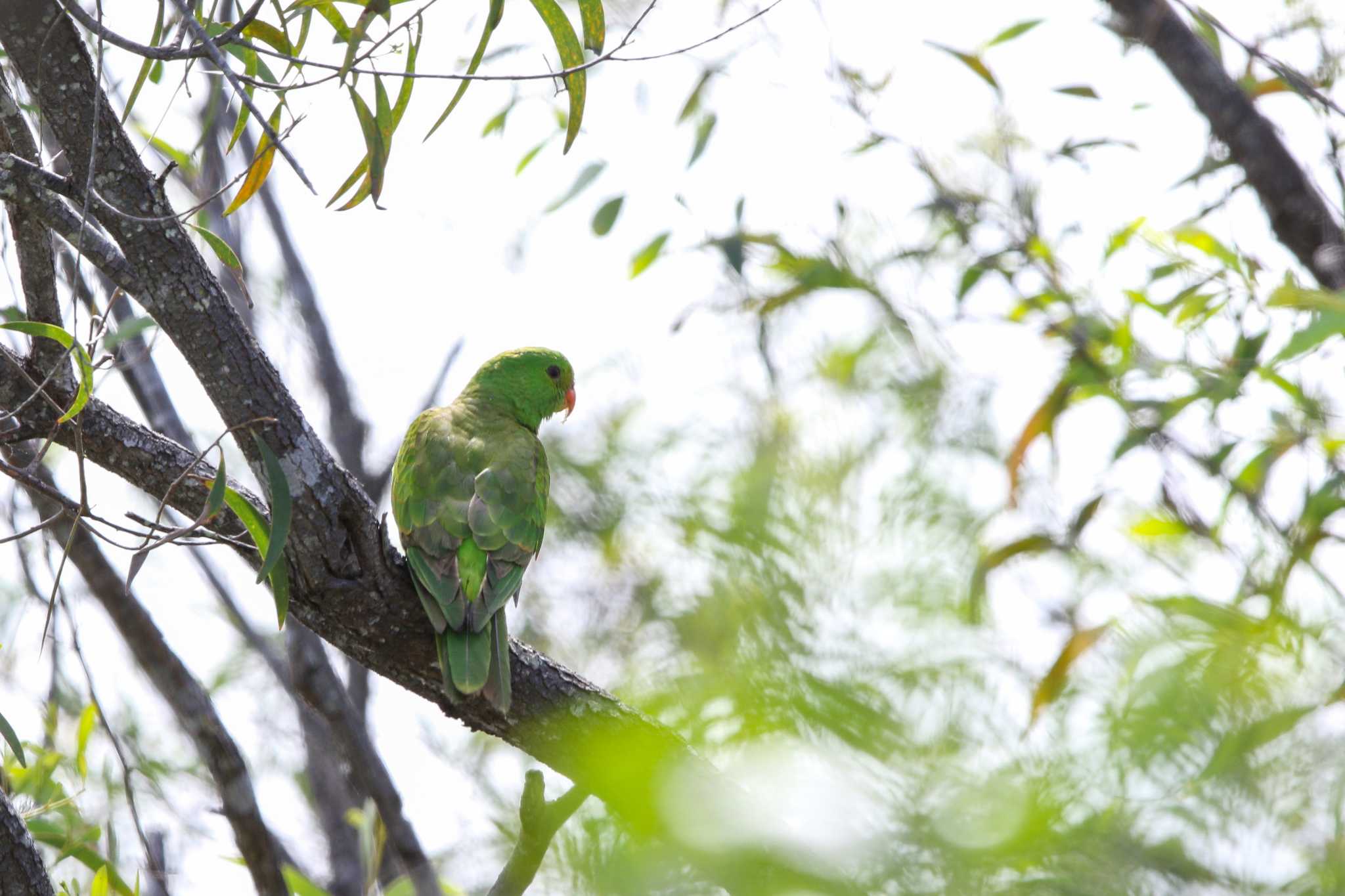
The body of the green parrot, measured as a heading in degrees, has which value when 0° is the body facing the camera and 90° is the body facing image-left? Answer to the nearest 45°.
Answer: approximately 180°

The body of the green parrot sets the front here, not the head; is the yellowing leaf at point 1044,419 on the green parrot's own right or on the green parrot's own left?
on the green parrot's own right

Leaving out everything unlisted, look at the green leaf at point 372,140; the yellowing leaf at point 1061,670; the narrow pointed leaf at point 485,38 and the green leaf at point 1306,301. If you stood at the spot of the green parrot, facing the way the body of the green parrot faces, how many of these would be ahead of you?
0

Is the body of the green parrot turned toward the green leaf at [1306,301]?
no

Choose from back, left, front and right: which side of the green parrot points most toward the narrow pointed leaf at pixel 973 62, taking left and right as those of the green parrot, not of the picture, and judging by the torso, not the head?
right
